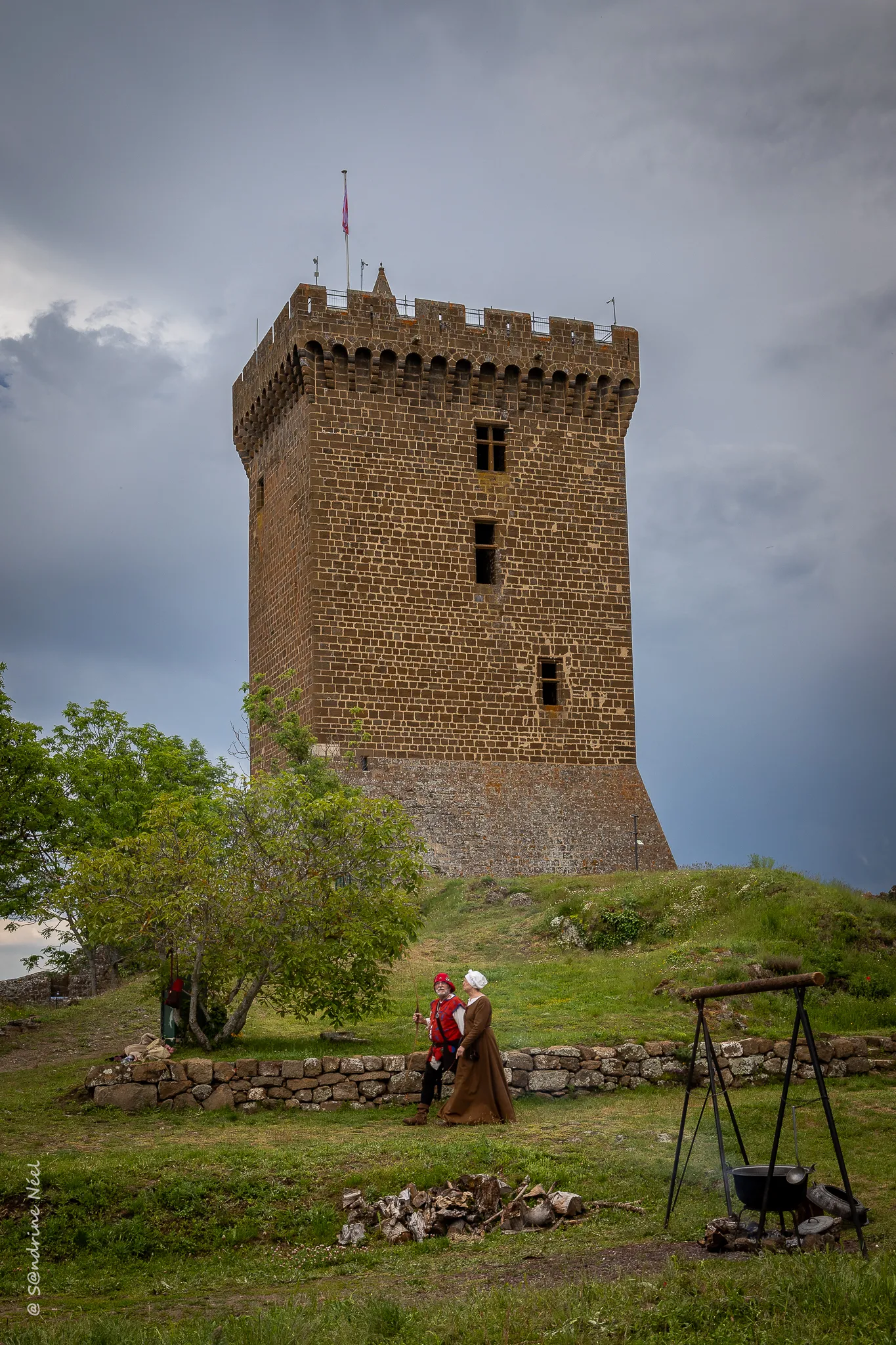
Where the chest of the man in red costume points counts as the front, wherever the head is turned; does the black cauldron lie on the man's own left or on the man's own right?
on the man's own left

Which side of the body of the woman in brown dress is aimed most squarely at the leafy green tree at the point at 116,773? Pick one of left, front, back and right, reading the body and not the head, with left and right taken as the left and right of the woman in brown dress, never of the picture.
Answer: right

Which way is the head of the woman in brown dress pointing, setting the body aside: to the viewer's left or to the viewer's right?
to the viewer's left

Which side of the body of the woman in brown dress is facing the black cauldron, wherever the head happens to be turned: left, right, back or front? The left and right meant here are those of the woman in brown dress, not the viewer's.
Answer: left

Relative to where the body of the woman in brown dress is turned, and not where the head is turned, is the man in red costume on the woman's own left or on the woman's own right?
on the woman's own right

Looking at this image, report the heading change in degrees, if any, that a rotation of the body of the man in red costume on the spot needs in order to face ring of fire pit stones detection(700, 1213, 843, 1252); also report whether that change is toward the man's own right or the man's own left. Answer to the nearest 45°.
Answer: approximately 45° to the man's own left

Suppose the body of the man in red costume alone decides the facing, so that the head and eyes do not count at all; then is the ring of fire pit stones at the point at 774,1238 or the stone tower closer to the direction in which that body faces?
the ring of fire pit stones

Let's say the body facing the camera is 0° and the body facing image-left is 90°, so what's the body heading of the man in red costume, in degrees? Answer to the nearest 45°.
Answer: approximately 45°

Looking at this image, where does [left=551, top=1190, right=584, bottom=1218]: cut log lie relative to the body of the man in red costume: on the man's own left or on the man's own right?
on the man's own left
